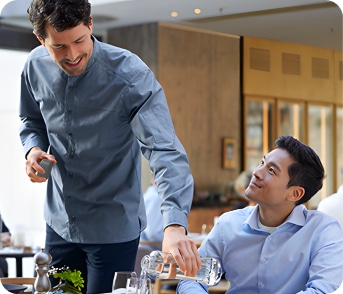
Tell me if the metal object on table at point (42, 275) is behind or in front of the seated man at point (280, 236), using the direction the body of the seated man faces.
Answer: in front

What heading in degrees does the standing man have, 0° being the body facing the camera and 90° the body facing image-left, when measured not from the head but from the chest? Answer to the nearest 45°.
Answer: approximately 45°

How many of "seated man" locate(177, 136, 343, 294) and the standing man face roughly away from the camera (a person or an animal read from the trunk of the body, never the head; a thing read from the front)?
0

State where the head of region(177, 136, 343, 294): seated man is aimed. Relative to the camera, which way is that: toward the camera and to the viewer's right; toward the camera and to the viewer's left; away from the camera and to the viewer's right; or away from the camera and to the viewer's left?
toward the camera and to the viewer's left

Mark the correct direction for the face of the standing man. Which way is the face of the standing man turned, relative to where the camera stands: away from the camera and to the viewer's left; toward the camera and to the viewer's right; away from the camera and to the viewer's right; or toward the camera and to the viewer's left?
toward the camera and to the viewer's right

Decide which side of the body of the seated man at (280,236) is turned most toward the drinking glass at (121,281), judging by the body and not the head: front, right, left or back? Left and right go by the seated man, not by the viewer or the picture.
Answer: front

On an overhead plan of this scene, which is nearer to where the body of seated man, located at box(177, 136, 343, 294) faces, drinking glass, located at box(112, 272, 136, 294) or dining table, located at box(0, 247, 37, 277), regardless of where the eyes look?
the drinking glass

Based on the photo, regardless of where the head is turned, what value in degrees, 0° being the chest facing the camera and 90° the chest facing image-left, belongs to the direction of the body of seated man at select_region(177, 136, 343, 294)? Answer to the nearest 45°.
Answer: approximately 45°

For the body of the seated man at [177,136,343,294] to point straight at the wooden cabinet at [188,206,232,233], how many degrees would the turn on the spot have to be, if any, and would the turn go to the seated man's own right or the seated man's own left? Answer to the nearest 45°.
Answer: approximately 135° to the seated man's own right
